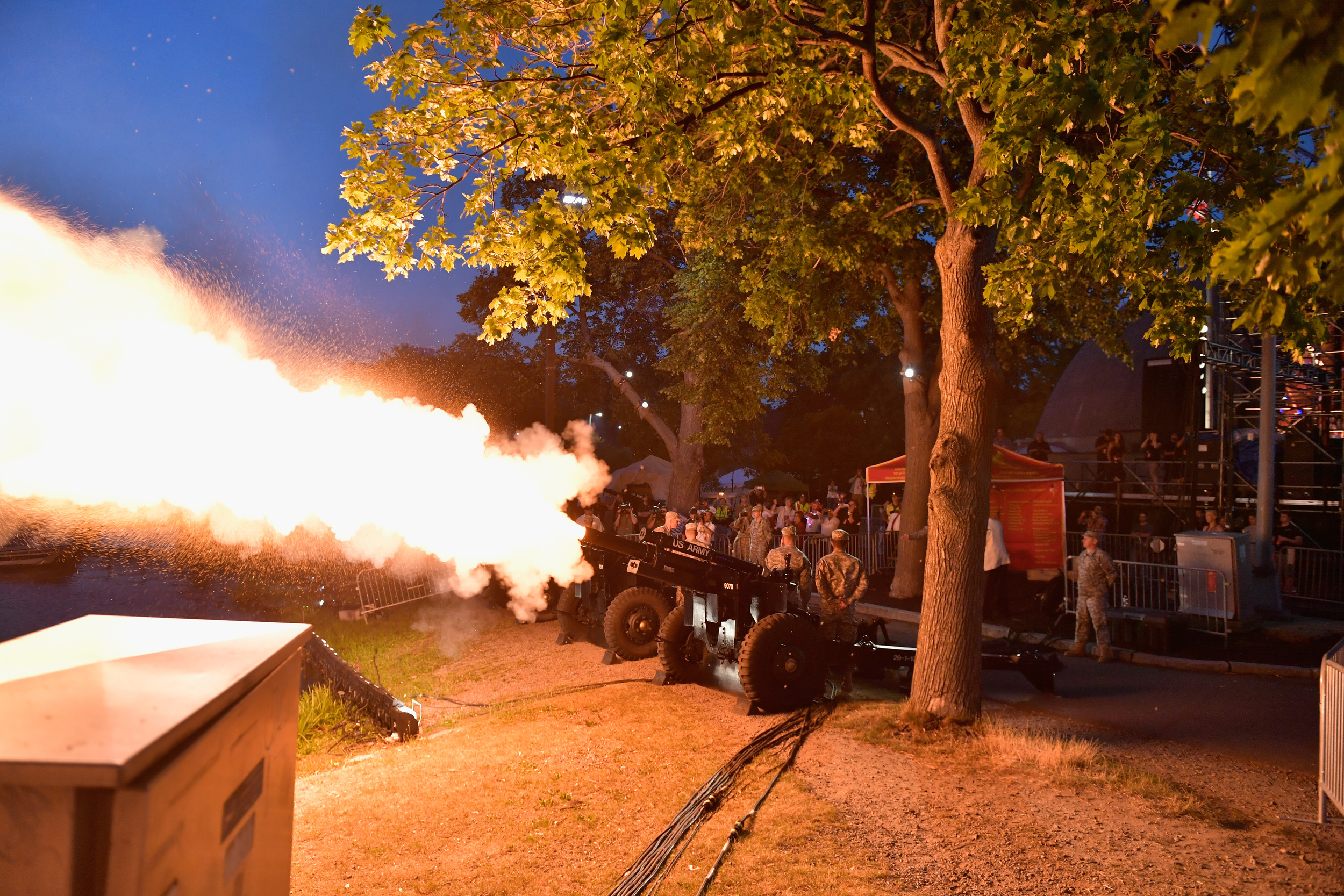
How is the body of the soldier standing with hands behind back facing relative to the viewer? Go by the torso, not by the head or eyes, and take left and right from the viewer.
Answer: facing the viewer and to the left of the viewer

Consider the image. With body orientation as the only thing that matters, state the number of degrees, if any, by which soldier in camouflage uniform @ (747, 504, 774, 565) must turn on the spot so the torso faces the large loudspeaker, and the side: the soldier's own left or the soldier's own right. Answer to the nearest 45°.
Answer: approximately 180°

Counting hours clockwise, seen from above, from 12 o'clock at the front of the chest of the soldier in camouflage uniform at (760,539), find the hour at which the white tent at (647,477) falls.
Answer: The white tent is roughly at 4 o'clock from the soldier in camouflage uniform.

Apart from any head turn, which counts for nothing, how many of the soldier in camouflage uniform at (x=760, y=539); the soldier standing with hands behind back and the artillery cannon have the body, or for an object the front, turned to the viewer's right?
0

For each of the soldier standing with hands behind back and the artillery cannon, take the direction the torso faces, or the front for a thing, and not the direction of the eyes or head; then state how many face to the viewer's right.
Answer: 0

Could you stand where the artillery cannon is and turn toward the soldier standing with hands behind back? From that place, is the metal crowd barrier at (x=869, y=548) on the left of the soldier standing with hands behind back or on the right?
left

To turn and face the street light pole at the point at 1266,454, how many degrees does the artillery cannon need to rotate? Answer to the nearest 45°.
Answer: approximately 180°

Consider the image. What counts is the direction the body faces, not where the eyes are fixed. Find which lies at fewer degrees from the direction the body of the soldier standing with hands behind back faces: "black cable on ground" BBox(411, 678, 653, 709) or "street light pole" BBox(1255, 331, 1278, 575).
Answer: the black cable on ground

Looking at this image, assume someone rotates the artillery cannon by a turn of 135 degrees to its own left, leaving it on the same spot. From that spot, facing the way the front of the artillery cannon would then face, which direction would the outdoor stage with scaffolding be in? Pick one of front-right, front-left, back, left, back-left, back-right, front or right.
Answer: front-left

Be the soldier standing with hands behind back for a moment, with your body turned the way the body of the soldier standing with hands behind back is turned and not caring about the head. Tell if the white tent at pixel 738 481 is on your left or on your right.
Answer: on your right

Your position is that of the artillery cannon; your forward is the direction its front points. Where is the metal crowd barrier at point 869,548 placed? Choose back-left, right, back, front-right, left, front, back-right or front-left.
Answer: back-right

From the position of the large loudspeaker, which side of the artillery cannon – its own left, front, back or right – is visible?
back

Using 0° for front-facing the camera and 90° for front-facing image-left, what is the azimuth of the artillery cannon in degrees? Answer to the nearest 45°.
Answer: approximately 45°

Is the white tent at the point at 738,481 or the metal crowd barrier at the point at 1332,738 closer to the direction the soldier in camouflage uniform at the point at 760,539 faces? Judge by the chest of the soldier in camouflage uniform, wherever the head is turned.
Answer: the metal crowd barrier
